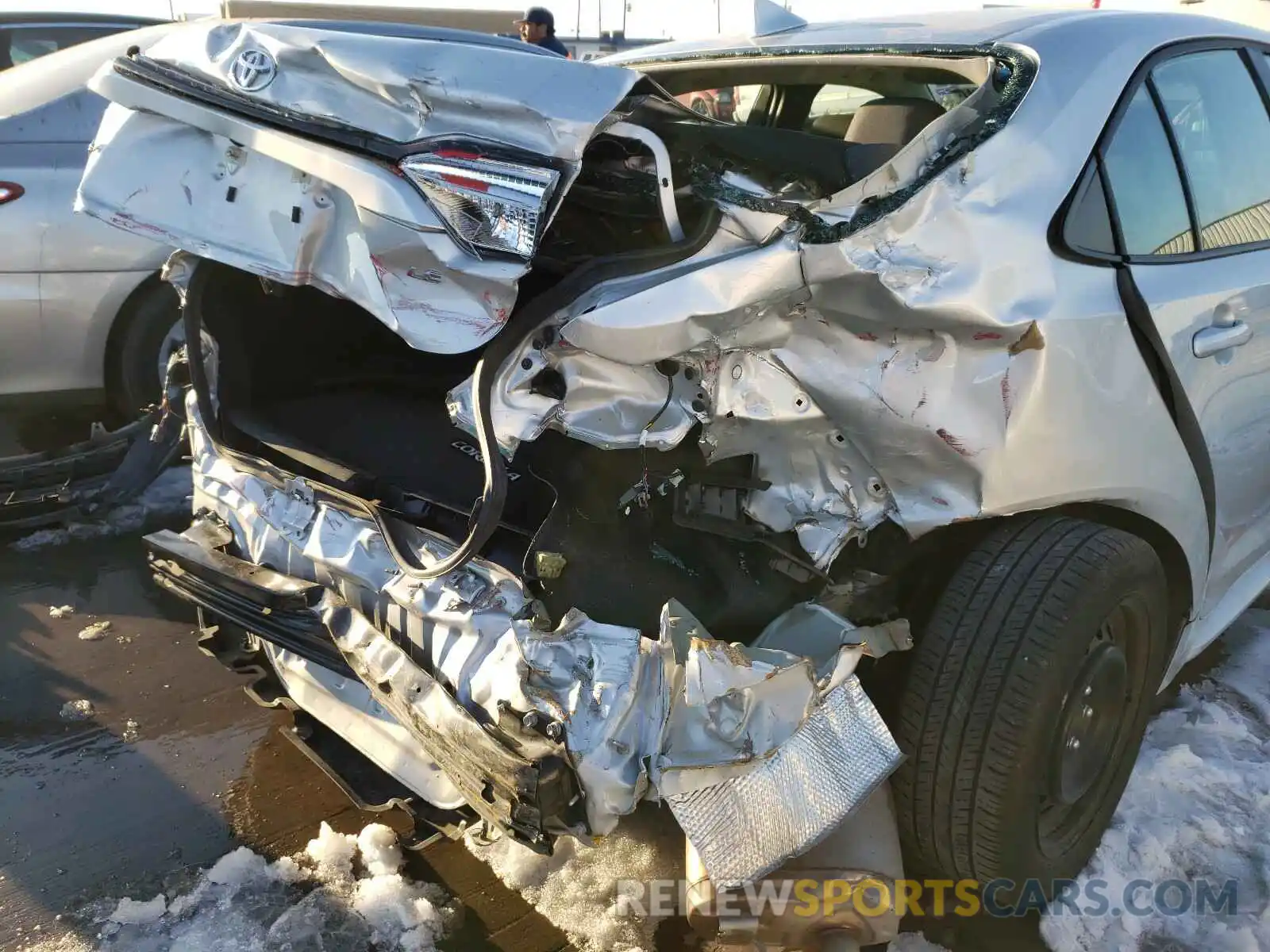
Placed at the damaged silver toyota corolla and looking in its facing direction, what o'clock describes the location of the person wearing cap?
The person wearing cap is roughly at 10 o'clock from the damaged silver toyota corolla.

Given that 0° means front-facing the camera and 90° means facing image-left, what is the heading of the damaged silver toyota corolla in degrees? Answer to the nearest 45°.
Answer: approximately 225°

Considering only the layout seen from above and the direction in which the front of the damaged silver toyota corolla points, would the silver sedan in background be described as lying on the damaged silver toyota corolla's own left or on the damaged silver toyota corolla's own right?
on the damaged silver toyota corolla's own left
